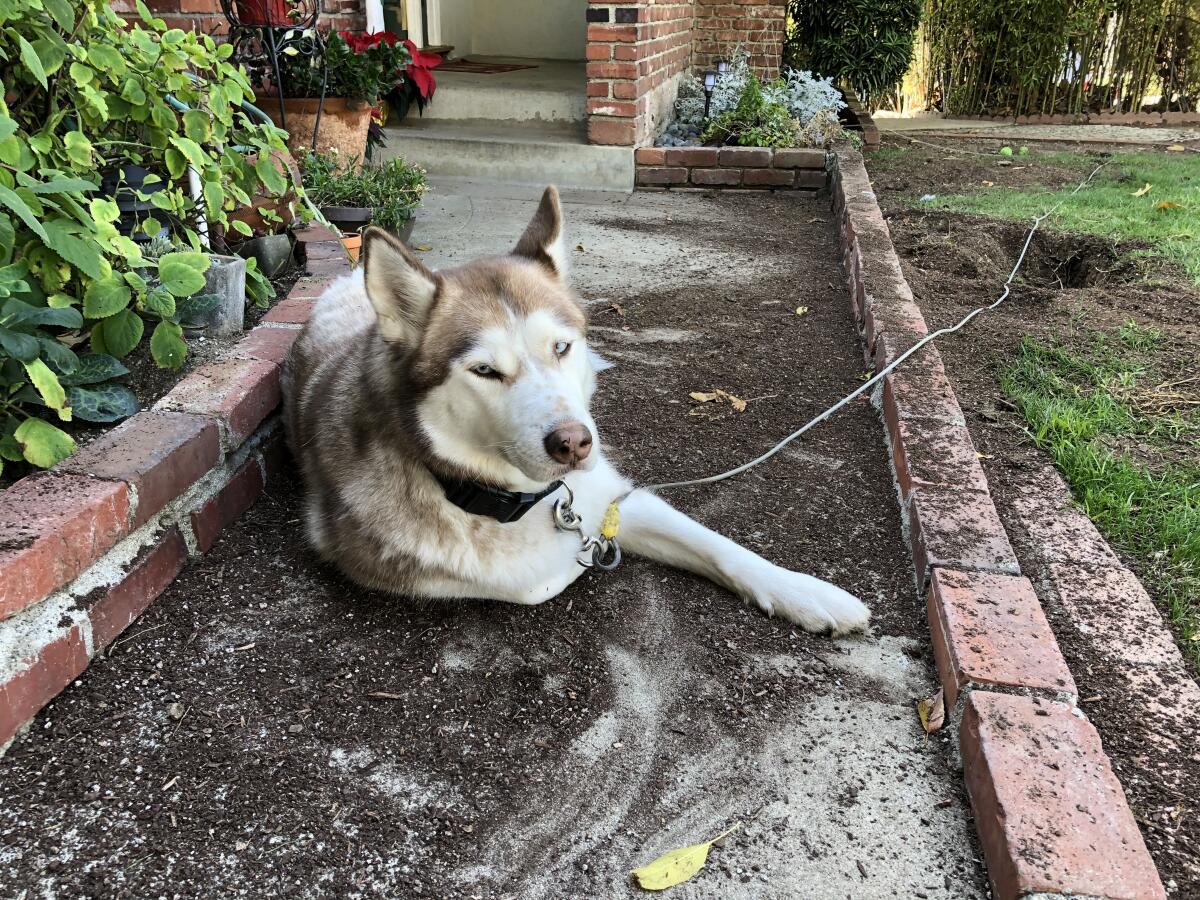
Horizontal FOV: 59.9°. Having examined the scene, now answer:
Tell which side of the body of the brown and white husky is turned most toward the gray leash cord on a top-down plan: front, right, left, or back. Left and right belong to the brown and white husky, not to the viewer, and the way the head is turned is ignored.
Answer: left

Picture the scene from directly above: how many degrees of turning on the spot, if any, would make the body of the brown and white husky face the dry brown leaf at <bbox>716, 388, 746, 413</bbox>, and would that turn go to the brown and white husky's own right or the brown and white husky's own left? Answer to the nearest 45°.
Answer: approximately 90° to the brown and white husky's own left

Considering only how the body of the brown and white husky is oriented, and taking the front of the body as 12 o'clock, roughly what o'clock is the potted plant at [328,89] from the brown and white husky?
The potted plant is roughly at 7 o'clock from the brown and white husky.

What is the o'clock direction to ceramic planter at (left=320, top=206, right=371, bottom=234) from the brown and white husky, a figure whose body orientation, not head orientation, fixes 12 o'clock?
The ceramic planter is roughly at 7 o'clock from the brown and white husky.

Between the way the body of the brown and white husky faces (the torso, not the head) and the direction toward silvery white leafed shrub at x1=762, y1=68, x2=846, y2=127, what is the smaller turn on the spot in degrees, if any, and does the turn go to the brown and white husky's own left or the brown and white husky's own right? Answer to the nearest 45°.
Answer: approximately 135° to the brown and white husky's own left

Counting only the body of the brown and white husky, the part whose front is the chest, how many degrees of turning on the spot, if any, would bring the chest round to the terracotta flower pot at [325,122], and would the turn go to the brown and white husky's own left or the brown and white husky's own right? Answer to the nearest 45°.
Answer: approximately 135° to the brown and white husky's own left

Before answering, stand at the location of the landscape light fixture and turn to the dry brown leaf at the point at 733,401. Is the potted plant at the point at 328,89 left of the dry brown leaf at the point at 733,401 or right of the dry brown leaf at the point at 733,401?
right

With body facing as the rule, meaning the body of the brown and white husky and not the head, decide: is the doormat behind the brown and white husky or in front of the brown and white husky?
behind

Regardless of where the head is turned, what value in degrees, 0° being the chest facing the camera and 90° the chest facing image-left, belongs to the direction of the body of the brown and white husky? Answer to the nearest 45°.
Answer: approximately 315°
